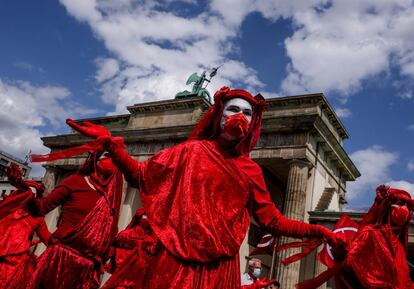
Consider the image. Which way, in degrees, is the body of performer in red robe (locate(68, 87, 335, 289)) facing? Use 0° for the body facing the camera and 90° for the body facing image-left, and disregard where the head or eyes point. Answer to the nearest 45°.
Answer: approximately 0°

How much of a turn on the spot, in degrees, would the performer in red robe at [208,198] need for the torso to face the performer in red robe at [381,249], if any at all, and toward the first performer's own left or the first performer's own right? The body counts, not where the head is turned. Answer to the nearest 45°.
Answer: approximately 135° to the first performer's own left

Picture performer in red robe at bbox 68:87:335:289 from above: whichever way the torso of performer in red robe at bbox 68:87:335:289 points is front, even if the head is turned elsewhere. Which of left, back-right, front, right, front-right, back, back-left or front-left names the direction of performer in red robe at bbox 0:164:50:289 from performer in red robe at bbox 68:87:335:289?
back-right

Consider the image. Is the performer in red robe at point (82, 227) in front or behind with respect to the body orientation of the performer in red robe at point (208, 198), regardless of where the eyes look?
behind

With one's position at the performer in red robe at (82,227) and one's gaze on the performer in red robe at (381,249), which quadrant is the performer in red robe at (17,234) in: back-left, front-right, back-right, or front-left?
back-left

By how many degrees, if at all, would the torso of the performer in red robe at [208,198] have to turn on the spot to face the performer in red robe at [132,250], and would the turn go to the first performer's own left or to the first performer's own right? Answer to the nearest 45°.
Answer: approximately 180°

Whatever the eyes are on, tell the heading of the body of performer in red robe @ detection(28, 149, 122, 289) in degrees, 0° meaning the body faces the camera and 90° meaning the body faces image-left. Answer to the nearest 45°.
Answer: approximately 315°

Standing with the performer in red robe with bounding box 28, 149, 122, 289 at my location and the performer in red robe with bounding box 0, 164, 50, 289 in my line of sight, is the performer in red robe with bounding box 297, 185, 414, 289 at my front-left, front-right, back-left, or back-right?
back-right
